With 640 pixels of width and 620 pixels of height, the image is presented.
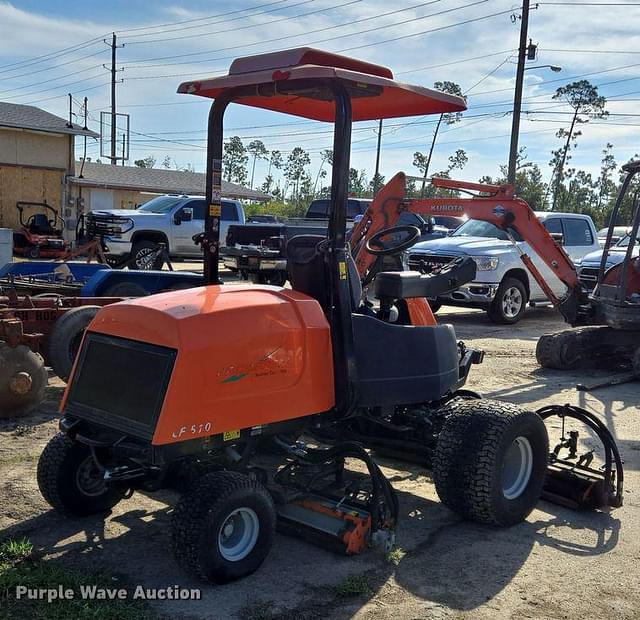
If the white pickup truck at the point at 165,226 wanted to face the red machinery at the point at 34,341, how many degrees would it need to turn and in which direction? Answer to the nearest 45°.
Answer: approximately 45° to its left

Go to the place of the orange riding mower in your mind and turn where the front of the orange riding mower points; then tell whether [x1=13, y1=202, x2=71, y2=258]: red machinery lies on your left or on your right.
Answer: on your left

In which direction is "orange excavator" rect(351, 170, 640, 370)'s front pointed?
to the viewer's left

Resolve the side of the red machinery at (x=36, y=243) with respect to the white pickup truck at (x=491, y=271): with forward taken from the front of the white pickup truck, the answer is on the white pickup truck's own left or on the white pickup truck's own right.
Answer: on the white pickup truck's own right

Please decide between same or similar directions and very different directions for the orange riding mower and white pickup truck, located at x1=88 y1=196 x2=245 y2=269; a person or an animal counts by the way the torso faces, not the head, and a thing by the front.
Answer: very different directions

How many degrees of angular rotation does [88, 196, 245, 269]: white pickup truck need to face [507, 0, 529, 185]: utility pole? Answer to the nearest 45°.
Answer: approximately 135° to its left

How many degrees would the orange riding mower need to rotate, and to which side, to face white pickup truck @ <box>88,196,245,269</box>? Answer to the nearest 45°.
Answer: approximately 45° to its left

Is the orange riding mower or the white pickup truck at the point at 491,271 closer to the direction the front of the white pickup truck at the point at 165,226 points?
the orange riding mower

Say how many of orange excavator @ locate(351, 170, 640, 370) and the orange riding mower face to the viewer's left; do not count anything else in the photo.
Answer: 1

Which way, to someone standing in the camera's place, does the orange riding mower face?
facing away from the viewer and to the right of the viewer
